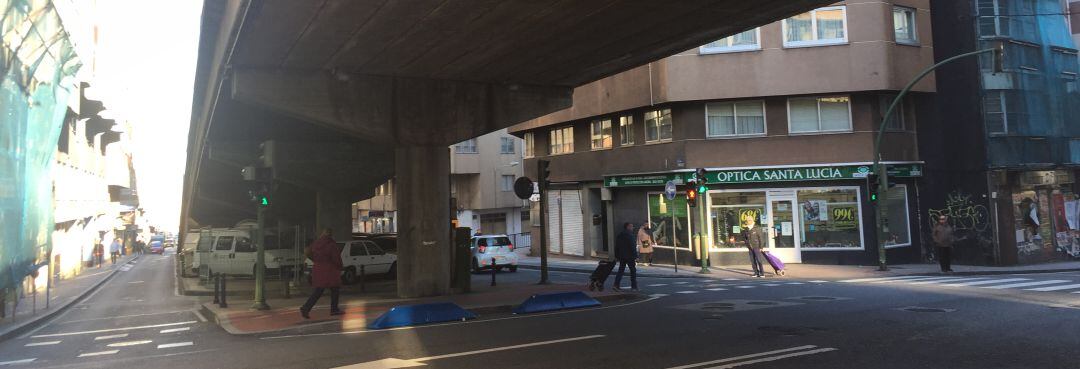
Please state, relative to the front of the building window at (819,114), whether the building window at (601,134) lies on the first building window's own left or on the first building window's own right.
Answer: on the first building window's own right

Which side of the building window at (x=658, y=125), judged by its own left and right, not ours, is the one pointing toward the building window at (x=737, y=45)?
left

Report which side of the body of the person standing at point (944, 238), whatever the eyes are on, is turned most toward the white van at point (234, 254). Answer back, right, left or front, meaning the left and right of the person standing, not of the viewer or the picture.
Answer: right

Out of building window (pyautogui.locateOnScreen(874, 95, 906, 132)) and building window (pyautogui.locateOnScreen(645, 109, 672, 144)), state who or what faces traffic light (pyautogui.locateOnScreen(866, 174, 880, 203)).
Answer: building window (pyautogui.locateOnScreen(874, 95, 906, 132))

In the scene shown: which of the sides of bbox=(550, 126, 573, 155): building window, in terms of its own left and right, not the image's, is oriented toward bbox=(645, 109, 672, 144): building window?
left
